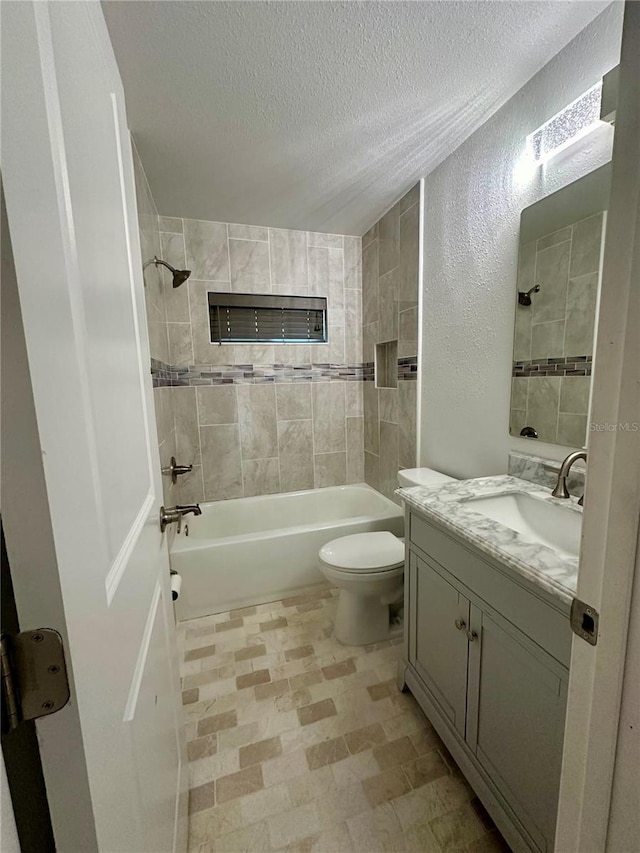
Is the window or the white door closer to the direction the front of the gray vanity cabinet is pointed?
the white door

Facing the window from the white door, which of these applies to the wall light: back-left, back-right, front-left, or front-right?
front-right

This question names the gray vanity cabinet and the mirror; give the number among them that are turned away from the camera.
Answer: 0

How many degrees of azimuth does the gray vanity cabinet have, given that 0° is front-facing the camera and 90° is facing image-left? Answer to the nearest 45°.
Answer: approximately 45°

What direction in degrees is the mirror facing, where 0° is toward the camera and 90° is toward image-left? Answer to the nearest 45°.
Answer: approximately 45°

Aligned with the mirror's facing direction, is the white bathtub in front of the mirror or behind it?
in front
